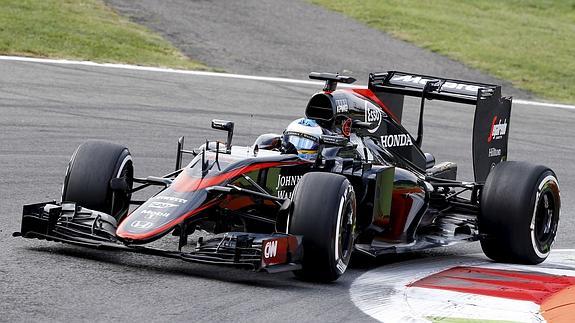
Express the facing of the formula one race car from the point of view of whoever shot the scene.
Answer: facing the viewer and to the left of the viewer
